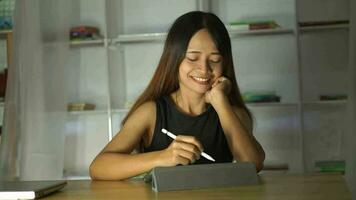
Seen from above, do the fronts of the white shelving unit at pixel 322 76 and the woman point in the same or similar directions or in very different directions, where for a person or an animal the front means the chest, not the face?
same or similar directions

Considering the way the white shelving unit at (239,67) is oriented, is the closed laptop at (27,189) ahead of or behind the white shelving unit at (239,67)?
ahead

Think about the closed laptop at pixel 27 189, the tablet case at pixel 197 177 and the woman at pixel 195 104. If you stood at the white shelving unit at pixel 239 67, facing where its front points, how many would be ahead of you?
3

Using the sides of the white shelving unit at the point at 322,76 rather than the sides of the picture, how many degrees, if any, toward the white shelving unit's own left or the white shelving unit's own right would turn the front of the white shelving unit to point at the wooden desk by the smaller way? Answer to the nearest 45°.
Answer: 0° — it already faces it

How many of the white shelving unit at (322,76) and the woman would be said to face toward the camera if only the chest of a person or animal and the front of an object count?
2

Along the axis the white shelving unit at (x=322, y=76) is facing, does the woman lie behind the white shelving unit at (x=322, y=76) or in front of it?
in front

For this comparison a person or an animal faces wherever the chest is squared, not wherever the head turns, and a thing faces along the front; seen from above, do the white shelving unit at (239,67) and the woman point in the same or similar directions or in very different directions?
same or similar directions

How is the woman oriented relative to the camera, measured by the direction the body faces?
toward the camera

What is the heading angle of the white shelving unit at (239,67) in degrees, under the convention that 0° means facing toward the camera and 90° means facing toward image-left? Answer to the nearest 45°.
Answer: approximately 0°

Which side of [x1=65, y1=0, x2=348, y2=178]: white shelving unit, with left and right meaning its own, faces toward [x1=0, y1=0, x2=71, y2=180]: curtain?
right
